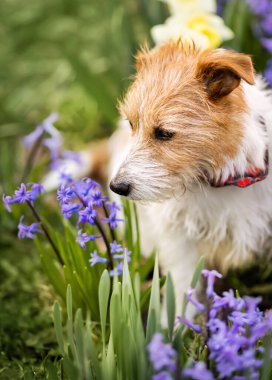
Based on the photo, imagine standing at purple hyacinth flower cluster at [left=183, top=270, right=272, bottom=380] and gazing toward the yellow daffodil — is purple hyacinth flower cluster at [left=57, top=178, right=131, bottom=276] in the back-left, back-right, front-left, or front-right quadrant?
front-left

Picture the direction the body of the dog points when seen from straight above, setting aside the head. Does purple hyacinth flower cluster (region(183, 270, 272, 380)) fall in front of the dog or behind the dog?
in front

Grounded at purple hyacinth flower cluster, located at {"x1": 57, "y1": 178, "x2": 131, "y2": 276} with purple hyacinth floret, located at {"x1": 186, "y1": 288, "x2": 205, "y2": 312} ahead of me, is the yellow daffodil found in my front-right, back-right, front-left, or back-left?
back-left

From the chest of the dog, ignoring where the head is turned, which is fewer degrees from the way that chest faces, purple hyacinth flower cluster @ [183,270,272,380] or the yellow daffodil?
the purple hyacinth flower cluster
